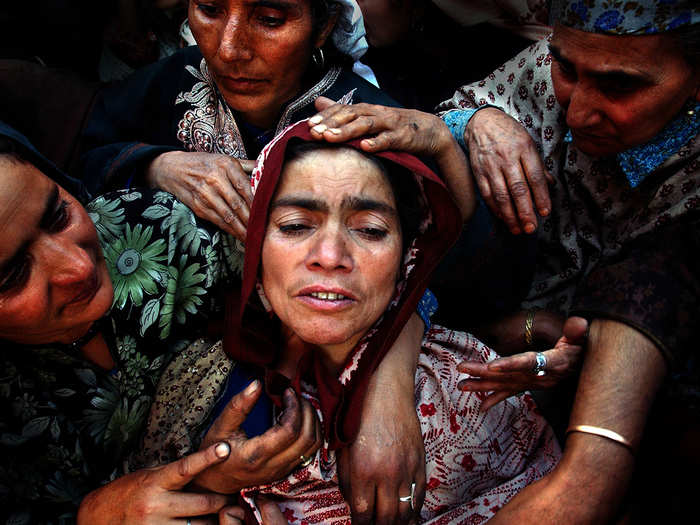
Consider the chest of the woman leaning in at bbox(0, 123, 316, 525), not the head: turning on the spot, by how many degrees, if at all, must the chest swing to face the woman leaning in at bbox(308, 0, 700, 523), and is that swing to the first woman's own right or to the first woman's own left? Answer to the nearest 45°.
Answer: approximately 45° to the first woman's own left

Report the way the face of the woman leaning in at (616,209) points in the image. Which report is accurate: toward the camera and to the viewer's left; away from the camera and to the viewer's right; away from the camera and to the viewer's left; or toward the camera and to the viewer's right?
toward the camera and to the viewer's left

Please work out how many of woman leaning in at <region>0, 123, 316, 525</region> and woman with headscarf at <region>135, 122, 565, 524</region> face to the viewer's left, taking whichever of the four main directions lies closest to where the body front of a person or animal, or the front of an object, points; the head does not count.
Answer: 0

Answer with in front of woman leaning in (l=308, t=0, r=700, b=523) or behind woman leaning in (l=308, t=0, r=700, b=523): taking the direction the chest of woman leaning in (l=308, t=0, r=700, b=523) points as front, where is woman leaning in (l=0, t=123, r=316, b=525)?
in front

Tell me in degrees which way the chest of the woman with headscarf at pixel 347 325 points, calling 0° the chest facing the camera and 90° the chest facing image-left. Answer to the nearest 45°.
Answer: approximately 0°

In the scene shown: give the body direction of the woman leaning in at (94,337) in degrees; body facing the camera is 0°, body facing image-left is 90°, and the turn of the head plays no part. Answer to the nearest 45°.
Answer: approximately 315°

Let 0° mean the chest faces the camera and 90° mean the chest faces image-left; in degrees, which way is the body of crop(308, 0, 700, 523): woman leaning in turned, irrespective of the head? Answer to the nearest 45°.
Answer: approximately 45°

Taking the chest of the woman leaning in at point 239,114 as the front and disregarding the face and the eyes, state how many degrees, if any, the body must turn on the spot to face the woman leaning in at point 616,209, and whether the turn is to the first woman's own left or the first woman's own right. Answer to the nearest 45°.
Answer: approximately 45° to the first woman's own left
